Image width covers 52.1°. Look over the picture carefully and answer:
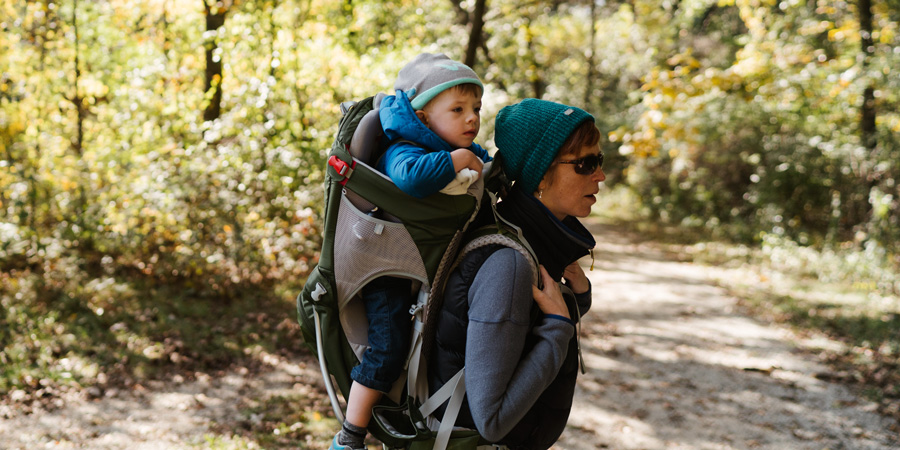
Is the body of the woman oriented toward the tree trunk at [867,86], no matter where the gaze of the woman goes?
no

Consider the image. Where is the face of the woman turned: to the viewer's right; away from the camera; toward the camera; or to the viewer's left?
to the viewer's right

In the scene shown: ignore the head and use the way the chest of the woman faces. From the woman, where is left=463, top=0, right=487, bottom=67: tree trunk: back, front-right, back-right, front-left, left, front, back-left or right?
left

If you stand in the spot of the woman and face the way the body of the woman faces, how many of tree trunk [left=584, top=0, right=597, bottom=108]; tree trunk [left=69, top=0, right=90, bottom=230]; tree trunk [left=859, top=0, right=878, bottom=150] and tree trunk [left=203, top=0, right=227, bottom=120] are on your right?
0

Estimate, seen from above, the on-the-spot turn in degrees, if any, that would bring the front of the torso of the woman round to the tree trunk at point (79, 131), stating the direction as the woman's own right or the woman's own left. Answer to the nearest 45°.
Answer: approximately 135° to the woman's own left

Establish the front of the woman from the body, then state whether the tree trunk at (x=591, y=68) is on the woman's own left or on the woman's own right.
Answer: on the woman's own left

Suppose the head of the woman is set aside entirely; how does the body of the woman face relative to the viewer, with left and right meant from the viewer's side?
facing to the right of the viewer

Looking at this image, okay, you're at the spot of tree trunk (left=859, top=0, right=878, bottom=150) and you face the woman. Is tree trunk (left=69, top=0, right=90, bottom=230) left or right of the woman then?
right

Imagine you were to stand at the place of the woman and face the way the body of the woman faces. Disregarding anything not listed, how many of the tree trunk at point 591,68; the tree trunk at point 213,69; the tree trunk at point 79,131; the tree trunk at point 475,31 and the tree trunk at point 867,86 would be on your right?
0
